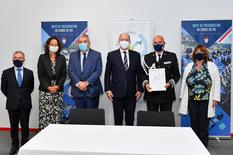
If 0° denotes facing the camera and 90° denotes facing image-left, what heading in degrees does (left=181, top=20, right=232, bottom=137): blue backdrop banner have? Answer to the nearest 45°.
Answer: approximately 0°

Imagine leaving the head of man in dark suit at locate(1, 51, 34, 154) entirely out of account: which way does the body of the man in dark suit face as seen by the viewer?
toward the camera

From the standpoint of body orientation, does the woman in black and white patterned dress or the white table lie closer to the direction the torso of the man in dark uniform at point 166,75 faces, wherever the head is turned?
the white table

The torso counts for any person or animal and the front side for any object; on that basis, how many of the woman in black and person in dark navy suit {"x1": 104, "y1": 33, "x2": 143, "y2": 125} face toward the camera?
2

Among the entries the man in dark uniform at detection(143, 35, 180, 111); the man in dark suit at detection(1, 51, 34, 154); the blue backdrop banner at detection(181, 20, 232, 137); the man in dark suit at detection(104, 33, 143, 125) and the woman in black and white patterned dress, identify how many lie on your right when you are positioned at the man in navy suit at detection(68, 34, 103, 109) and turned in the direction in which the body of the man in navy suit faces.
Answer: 2

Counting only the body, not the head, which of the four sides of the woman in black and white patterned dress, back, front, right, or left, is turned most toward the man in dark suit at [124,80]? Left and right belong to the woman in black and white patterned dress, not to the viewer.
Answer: left

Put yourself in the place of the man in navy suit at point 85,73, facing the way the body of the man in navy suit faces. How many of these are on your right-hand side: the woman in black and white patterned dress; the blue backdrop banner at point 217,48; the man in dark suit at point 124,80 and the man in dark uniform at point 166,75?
1

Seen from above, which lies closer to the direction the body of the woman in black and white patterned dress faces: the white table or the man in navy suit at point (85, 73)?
the white table

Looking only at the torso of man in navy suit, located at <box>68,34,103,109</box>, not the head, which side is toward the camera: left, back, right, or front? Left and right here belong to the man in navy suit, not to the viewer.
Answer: front

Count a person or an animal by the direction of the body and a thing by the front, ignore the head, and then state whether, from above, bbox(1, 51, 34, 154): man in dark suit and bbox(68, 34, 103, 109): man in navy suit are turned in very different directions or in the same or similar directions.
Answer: same or similar directions

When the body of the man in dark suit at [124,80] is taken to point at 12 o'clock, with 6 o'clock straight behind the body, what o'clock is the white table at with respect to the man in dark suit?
The white table is roughly at 12 o'clock from the man in dark suit.

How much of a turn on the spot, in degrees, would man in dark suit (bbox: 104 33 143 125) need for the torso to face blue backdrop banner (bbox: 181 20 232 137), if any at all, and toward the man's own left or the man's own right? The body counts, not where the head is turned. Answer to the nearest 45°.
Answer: approximately 90° to the man's own left

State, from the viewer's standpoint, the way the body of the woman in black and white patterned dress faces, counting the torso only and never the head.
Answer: toward the camera
